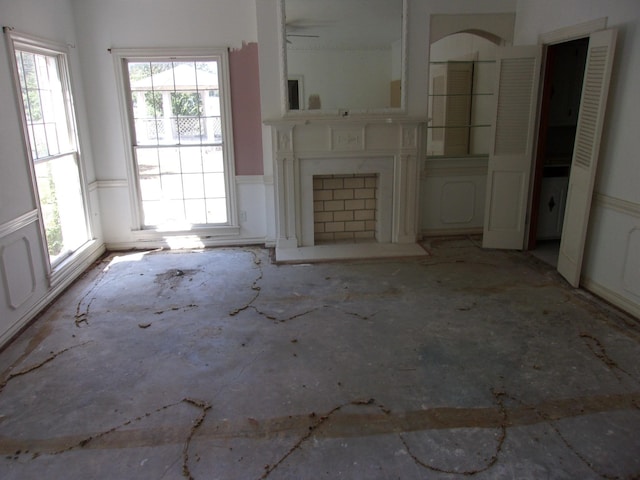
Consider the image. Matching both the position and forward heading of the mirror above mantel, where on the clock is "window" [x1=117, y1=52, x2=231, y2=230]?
The window is roughly at 3 o'clock from the mirror above mantel.

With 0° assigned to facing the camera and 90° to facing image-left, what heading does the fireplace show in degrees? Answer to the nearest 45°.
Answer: approximately 0°

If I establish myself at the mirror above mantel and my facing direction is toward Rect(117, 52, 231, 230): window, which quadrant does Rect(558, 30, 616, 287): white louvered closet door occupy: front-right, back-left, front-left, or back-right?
back-left

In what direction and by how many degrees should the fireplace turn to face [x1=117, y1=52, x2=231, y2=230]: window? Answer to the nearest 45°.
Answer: approximately 90° to its right

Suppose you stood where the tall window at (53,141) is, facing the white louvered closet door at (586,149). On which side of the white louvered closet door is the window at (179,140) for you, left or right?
left

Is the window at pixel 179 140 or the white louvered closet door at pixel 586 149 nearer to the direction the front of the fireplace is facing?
the white louvered closet door

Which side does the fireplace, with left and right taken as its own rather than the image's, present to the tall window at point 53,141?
right

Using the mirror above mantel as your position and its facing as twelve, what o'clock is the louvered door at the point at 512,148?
The louvered door is roughly at 9 o'clock from the mirror above mantel.

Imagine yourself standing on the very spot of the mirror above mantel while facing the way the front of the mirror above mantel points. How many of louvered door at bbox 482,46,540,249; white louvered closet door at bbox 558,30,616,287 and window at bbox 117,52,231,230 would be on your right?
1

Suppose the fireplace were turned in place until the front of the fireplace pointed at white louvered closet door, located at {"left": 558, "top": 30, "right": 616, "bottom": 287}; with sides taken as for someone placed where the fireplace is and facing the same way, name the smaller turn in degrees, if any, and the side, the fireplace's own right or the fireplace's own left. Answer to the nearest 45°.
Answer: approximately 45° to the fireplace's own left

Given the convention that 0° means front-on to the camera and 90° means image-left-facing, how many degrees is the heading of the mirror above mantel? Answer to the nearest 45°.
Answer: approximately 0°

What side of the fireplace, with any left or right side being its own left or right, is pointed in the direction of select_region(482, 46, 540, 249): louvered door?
left

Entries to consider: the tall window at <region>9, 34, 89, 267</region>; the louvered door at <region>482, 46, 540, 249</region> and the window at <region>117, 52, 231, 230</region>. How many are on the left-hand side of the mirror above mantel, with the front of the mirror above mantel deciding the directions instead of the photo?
1

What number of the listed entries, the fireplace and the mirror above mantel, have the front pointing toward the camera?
2

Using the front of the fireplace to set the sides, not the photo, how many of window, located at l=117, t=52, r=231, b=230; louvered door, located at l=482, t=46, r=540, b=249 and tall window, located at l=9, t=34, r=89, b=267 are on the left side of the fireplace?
1
